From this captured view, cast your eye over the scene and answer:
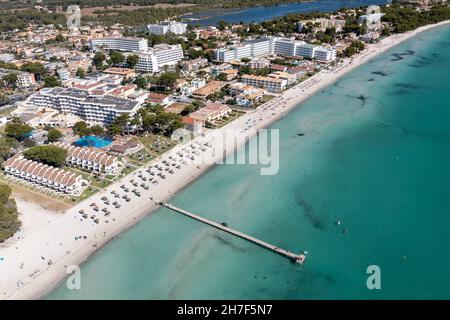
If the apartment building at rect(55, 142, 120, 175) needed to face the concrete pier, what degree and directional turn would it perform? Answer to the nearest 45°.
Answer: approximately 90° to its left

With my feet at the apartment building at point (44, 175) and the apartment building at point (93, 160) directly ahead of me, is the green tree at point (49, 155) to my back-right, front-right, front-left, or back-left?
front-left

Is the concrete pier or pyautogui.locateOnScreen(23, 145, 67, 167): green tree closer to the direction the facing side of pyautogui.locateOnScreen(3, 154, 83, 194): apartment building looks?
the concrete pier

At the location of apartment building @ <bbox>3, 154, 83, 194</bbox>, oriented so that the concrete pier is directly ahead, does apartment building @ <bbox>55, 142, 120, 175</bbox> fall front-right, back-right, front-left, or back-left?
front-left

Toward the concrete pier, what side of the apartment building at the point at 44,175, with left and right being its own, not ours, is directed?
left

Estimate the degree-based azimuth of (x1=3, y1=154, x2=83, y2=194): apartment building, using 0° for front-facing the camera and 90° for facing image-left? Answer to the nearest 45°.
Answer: approximately 45°

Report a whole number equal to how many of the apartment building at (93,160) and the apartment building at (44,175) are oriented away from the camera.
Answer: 0

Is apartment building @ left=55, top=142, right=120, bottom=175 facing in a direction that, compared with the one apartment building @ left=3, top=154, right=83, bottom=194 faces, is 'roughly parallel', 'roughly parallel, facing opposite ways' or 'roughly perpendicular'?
roughly parallel
